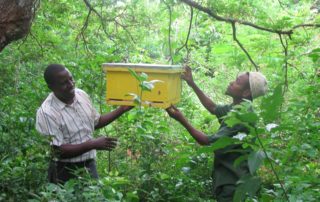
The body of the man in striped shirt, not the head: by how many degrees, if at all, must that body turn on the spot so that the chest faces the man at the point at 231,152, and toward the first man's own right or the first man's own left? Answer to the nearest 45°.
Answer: approximately 45° to the first man's own left

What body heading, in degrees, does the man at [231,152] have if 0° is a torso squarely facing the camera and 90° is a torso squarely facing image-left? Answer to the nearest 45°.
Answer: approximately 90°

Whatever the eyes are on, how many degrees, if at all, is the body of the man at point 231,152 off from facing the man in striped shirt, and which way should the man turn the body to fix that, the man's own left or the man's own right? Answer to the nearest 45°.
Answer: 0° — they already face them

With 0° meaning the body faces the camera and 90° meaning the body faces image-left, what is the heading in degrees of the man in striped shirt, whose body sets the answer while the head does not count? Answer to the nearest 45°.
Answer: approximately 315°

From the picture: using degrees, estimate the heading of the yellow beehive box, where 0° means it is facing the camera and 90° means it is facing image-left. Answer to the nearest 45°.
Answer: approximately 0°

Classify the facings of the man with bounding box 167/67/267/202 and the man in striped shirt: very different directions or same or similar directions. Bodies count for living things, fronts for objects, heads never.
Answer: very different directions
